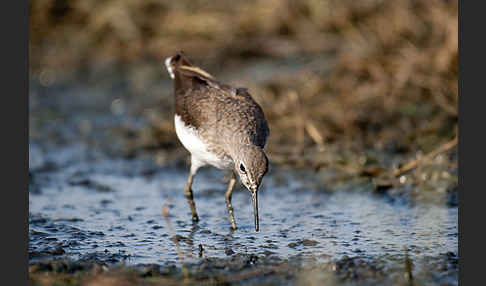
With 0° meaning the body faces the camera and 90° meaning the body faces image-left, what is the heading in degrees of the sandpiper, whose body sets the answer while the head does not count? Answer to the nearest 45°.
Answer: approximately 315°
